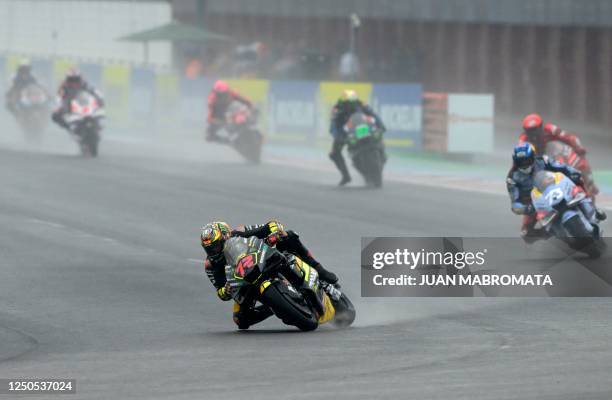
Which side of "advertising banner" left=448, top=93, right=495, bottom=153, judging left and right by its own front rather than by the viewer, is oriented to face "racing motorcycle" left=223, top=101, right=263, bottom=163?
right

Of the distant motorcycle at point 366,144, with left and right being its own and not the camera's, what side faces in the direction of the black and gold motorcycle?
front

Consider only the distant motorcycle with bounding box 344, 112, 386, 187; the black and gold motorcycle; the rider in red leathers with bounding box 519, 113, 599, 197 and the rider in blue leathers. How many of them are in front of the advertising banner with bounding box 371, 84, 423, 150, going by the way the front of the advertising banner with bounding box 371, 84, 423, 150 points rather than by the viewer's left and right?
4

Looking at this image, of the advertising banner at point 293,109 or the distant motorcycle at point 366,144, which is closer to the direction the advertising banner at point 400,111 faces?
the distant motorcycle

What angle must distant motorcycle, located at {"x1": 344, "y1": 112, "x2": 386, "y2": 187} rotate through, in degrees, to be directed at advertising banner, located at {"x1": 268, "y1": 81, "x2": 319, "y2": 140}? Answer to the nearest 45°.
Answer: approximately 180°

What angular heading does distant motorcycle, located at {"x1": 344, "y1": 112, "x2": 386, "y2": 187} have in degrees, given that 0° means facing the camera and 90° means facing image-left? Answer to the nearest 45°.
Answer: approximately 0°

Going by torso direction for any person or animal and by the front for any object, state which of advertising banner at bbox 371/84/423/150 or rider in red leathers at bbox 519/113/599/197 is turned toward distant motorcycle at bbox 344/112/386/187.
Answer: the advertising banner

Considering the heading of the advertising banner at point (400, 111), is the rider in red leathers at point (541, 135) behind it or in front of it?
in front

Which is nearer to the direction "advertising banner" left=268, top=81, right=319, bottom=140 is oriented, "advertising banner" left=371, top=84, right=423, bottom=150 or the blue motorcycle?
the blue motorcycle

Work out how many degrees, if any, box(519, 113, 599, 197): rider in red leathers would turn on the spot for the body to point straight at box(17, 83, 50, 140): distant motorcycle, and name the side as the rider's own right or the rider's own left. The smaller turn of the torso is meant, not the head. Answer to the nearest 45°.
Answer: approximately 90° to the rider's own right
